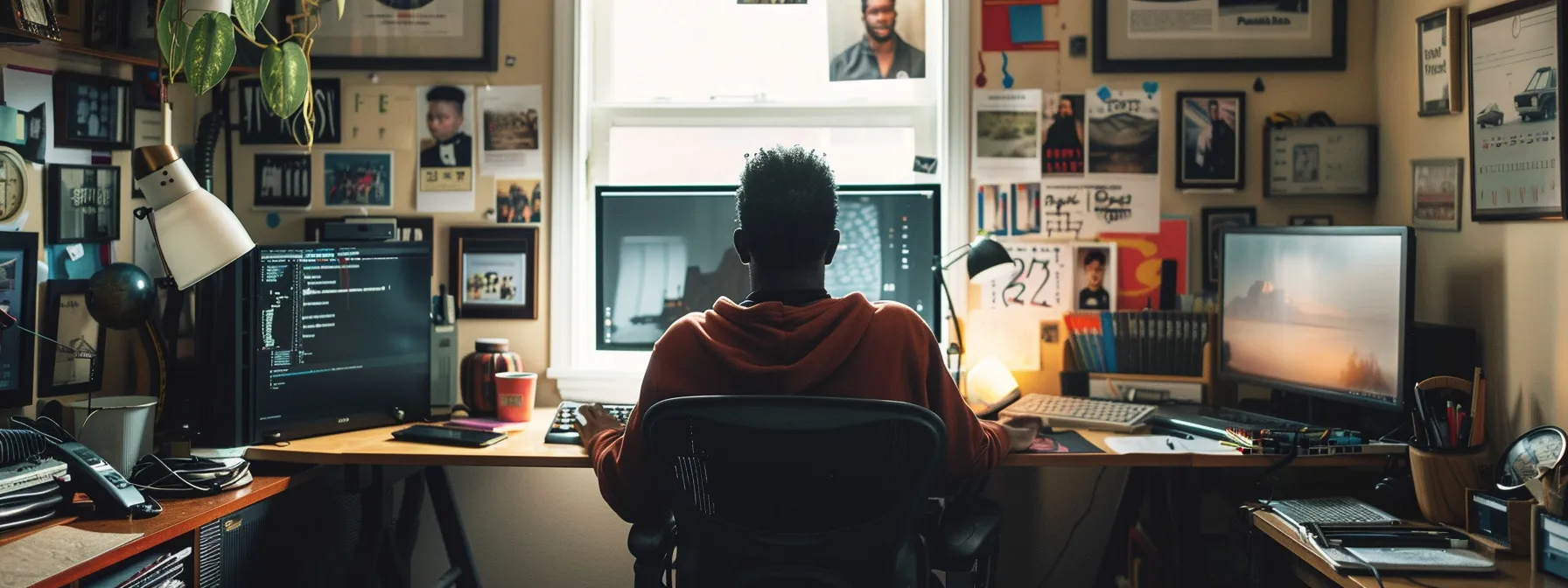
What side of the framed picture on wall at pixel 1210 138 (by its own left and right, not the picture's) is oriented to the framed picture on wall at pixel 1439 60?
left

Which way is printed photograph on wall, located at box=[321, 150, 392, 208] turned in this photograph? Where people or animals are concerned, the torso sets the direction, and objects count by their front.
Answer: toward the camera

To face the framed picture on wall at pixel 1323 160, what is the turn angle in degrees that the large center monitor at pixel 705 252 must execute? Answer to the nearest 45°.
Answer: approximately 90° to its left

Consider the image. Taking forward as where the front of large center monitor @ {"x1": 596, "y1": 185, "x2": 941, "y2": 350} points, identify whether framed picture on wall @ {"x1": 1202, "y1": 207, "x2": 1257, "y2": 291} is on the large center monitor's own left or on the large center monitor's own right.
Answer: on the large center monitor's own left

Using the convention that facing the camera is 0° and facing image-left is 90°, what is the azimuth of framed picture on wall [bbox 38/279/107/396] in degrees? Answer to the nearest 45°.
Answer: approximately 315°

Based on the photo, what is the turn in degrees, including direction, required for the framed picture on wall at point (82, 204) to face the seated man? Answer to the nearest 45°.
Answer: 0° — it already faces them

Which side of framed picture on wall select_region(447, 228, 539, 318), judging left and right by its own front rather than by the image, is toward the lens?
front

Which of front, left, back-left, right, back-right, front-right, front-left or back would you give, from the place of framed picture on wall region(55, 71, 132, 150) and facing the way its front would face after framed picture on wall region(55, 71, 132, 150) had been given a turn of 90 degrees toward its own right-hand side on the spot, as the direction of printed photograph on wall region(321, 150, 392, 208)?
back-left

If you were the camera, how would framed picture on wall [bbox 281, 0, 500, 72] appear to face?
facing the viewer

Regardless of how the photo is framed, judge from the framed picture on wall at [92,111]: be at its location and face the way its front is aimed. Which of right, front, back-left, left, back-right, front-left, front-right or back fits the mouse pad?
front

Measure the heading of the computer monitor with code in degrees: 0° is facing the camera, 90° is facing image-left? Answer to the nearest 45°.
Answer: approximately 315°

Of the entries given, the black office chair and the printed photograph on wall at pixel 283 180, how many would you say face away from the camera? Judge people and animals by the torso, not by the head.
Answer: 1

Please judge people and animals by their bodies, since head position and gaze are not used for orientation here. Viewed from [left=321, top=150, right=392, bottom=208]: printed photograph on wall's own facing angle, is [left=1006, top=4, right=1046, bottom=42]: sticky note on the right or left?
on its left

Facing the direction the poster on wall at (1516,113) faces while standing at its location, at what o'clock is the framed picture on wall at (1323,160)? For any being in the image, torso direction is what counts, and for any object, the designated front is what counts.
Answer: The framed picture on wall is roughly at 3 o'clock from the poster on wall.

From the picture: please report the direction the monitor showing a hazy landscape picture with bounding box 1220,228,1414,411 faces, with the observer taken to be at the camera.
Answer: facing the viewer and to the left of the viewer

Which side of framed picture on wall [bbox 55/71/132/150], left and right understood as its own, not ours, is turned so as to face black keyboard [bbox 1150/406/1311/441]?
front
